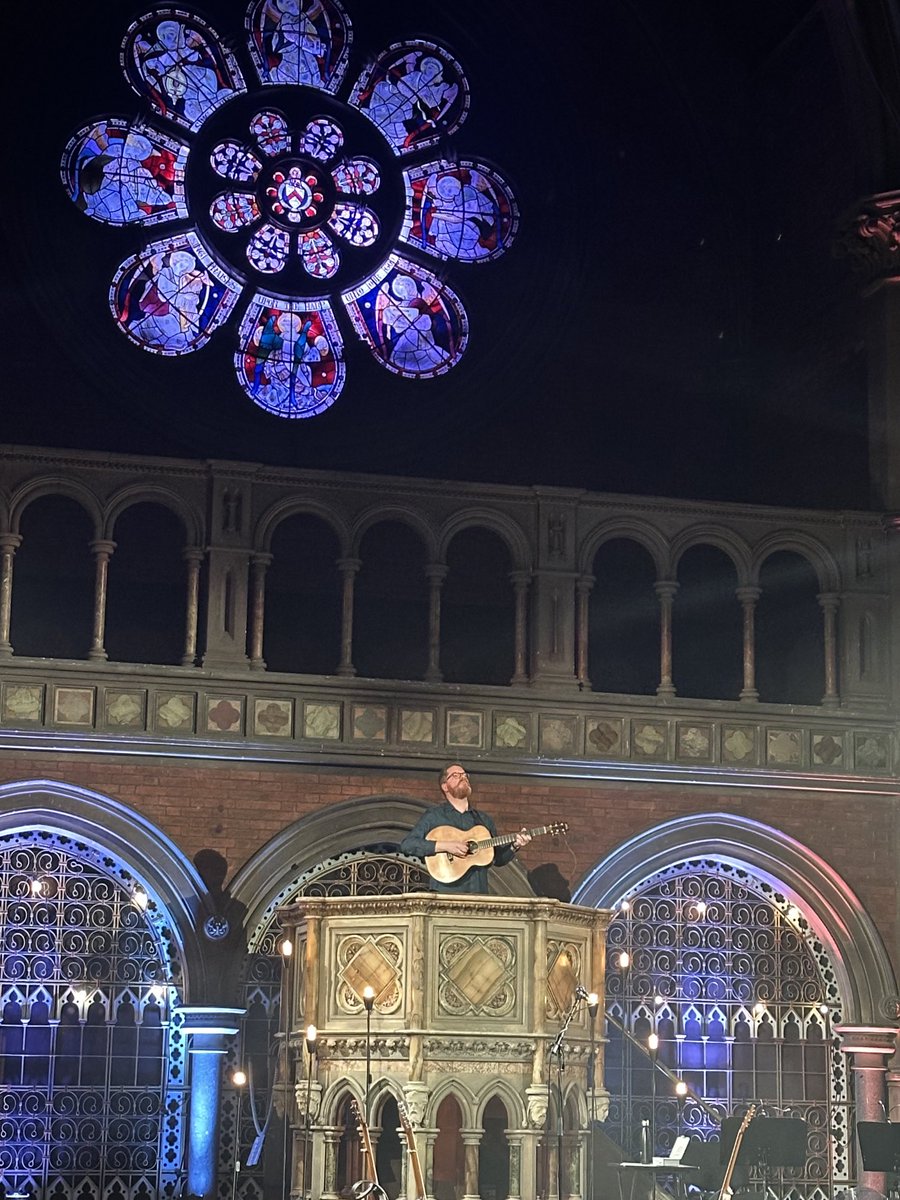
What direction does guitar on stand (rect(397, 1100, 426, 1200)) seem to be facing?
toward the camera

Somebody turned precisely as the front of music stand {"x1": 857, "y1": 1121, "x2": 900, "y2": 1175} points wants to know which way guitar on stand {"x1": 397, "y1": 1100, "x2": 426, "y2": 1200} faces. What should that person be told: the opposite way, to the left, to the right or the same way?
the opposite way

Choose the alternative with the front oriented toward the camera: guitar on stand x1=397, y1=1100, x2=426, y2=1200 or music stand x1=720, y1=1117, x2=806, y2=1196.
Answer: the guitar on stand

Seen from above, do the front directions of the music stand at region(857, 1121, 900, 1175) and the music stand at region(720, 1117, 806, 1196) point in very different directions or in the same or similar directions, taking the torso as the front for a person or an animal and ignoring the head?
same or similar directions

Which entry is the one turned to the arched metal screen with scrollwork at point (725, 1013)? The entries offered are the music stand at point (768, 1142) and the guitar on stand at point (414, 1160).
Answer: the music stand

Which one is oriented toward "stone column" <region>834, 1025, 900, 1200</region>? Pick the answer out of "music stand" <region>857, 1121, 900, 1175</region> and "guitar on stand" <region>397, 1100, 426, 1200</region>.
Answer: the music stand

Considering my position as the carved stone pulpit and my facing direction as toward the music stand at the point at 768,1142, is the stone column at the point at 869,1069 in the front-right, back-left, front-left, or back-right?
front-left

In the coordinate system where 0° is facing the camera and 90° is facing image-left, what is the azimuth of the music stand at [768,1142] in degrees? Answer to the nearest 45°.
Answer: approximately 180°

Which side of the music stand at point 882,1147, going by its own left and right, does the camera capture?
back

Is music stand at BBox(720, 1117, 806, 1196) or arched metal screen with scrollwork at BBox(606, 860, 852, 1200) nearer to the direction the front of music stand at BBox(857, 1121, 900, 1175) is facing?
the arched metal screen with scrollwork

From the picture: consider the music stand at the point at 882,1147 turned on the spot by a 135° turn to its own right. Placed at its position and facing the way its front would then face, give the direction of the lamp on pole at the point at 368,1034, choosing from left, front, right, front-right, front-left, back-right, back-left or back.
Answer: right

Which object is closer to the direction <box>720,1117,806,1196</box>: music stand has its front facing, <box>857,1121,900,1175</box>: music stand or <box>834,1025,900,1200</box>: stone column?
the stone column

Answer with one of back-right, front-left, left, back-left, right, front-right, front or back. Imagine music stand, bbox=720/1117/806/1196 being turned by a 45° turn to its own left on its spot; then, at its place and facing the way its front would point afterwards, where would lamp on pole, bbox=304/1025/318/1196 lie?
left
